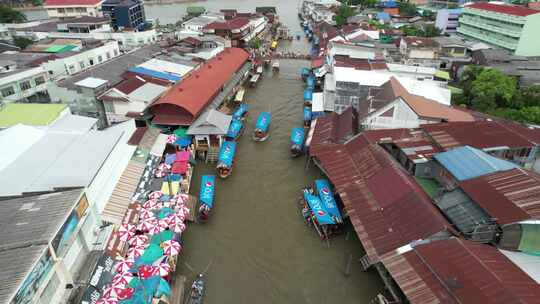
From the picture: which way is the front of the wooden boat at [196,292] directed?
toward the camera

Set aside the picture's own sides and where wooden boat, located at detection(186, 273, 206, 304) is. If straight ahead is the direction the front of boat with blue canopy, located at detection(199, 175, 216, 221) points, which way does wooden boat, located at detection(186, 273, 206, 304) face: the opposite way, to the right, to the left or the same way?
the opposite way

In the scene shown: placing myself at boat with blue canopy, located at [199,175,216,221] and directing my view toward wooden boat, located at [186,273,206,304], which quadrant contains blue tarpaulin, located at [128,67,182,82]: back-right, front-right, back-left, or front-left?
back-right

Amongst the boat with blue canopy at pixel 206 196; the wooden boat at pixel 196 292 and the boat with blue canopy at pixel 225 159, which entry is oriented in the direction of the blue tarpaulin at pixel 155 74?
the wooden boat

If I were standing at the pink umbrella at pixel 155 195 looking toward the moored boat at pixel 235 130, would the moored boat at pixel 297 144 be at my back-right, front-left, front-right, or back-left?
front-right

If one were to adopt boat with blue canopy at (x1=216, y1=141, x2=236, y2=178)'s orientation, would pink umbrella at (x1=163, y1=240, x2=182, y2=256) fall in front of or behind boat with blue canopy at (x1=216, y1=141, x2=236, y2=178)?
in front

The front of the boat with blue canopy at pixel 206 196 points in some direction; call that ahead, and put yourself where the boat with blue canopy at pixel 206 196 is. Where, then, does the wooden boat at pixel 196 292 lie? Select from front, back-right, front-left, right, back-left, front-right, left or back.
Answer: front

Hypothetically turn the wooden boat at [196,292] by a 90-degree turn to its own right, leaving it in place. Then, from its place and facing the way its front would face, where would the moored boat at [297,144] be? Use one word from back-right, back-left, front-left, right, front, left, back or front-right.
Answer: front-left

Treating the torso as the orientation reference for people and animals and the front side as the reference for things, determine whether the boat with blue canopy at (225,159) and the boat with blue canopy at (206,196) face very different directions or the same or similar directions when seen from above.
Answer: same or similar directions
